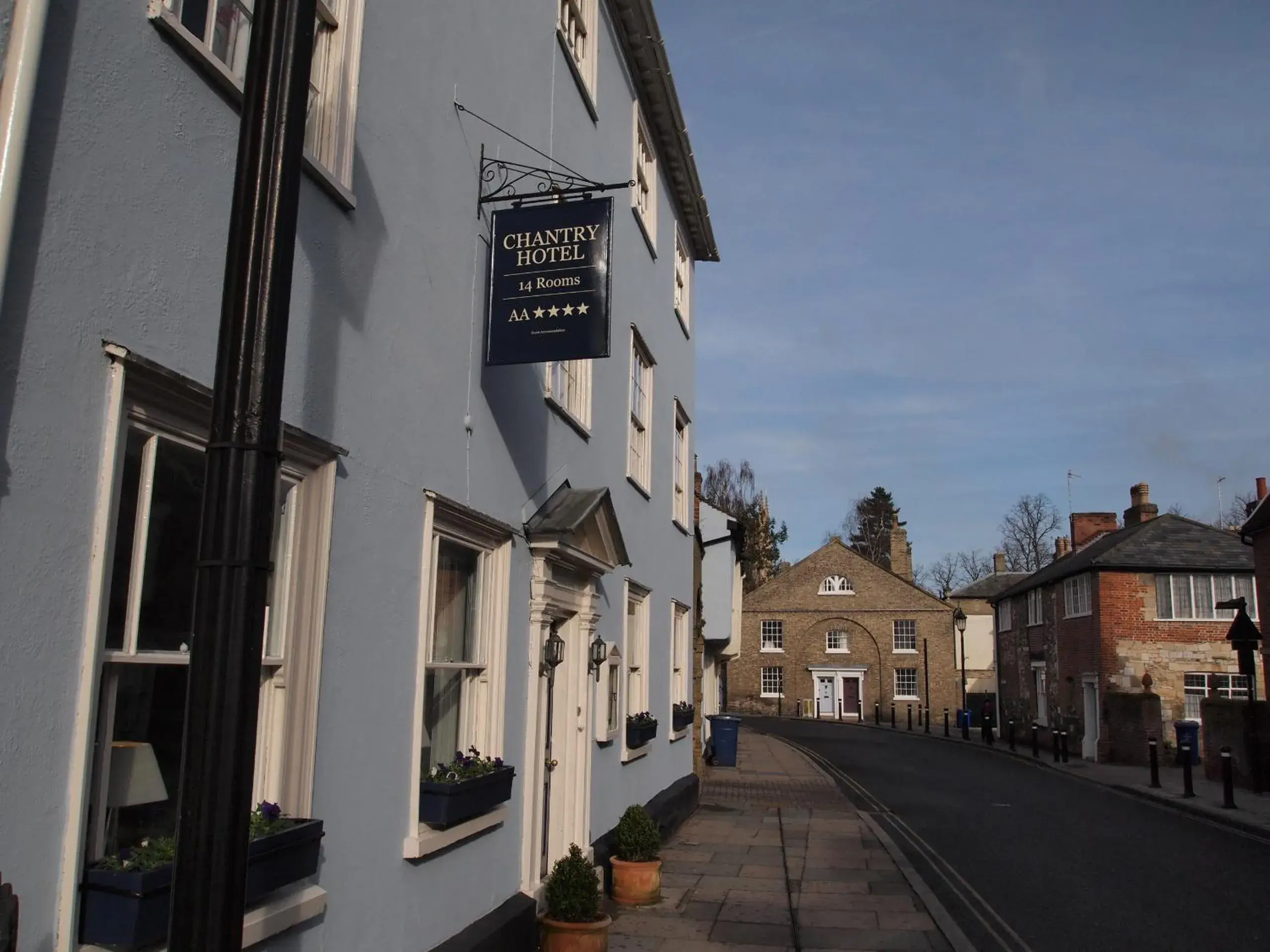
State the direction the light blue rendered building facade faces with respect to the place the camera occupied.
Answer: facing the viewer and to the right of the viewer

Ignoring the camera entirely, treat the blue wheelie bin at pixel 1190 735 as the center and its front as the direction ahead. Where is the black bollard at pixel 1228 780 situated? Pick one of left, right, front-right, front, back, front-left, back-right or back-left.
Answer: front

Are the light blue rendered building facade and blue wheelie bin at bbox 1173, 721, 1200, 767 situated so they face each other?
no

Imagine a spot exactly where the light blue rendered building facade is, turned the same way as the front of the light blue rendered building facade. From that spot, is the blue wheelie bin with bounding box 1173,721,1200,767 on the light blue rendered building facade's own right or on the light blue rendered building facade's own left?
on the light blue rendered building facade's own left

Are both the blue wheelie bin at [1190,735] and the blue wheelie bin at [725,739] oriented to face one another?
no

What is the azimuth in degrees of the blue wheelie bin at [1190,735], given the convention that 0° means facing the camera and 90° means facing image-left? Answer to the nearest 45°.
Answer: approximately 0°

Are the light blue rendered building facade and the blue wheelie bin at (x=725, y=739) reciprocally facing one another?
no

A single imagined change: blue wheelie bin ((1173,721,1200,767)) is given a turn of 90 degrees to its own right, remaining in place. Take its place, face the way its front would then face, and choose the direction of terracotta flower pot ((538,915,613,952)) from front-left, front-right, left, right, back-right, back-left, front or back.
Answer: left

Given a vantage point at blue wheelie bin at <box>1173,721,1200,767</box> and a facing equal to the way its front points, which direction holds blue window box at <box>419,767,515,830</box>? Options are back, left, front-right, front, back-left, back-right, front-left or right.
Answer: front

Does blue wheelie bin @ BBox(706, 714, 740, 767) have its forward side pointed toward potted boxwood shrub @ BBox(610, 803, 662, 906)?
no
